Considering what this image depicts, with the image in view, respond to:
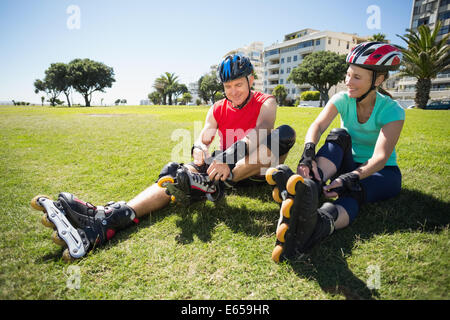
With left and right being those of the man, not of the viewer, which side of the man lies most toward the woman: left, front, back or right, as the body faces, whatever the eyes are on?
left

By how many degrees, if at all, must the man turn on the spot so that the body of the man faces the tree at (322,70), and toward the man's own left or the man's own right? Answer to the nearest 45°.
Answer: approximately 180°

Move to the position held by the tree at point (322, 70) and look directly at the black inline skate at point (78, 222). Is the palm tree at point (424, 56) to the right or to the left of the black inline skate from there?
left

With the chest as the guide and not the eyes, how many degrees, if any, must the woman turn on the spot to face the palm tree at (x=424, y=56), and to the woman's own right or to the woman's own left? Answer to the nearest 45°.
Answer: approximately 135° to the woman's own right

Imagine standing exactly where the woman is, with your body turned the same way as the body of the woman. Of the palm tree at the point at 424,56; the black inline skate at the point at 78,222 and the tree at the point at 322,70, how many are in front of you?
1

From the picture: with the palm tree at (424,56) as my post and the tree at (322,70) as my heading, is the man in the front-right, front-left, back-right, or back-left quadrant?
back-left

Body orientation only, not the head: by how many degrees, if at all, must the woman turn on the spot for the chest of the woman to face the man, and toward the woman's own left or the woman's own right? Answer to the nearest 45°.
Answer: approximately 45° to the woman's own right
